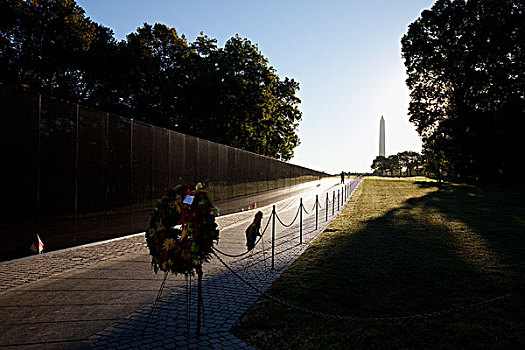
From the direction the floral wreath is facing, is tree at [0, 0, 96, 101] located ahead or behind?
behind

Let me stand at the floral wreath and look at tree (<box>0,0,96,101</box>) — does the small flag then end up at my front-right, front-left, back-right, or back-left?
front-left

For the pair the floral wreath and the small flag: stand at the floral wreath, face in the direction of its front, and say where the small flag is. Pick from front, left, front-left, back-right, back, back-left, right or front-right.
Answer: back-right

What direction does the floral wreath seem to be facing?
toward the camera
